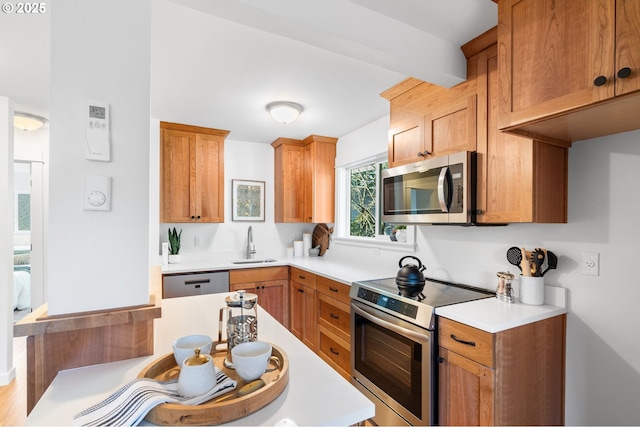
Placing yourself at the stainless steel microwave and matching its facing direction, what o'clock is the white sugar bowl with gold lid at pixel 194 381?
The white sugar bowl with gold lid is roughly at 11 o'clock from the stainless steel microwave.

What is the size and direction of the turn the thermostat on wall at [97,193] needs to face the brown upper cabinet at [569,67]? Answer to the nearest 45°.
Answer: approximately 45° to its left

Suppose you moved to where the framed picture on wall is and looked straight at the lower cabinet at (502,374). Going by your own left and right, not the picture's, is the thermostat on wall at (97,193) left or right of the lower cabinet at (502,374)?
right

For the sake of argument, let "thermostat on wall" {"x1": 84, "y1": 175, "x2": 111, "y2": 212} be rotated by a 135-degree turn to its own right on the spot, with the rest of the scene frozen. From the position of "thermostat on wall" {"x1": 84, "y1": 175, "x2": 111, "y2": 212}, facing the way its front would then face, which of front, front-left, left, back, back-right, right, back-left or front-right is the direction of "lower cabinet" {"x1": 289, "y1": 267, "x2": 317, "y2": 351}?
right

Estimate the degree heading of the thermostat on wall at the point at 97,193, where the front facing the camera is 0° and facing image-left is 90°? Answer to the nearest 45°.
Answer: approximately 0°

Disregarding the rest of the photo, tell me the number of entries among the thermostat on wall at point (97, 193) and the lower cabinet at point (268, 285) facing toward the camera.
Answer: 2

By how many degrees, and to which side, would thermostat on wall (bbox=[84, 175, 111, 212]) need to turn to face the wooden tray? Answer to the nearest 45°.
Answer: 0° — it already faces it

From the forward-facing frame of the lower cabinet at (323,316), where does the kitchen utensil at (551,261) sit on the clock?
The kitchen utensil is roughly at 9 o'clock from the lower cabinet.
